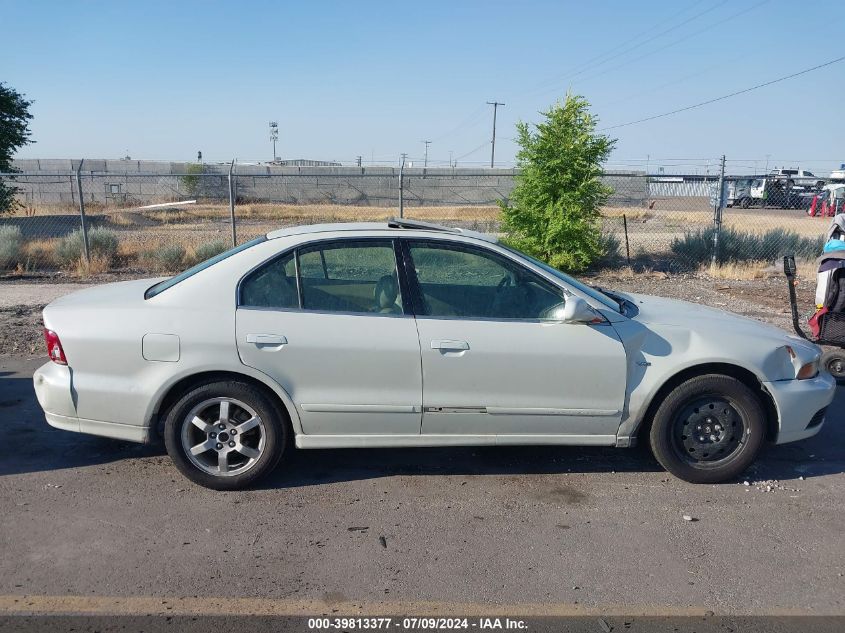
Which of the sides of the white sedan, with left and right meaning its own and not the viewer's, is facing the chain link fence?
left

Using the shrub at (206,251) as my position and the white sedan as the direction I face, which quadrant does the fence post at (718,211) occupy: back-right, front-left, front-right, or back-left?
front-left

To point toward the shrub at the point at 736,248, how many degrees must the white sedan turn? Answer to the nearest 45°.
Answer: approximately 45° to its left

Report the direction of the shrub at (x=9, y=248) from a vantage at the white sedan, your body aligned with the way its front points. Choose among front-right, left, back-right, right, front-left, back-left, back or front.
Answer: back-left

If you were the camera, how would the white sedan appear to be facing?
facing to the right of the viewer

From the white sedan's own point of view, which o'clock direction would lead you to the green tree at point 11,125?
The green tree is roughly at 8 o'clock from the white sedan.

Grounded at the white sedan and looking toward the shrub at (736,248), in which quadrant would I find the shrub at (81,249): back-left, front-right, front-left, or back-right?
front-left

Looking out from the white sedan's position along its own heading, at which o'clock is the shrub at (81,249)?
The shrub is roughly at 8 o'clock from the white sedan.

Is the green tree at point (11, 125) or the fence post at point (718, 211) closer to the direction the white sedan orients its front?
the fence post

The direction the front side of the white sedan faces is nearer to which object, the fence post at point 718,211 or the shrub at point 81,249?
the fence post

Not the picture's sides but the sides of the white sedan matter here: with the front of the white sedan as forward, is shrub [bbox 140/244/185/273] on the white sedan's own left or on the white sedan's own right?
on the white sedan's own left

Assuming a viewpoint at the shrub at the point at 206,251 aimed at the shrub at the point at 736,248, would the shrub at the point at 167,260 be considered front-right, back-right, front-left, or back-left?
back-right

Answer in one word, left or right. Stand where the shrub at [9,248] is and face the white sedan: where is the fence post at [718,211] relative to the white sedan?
left

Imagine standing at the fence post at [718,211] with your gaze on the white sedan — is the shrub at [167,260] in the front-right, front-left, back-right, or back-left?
front-right
